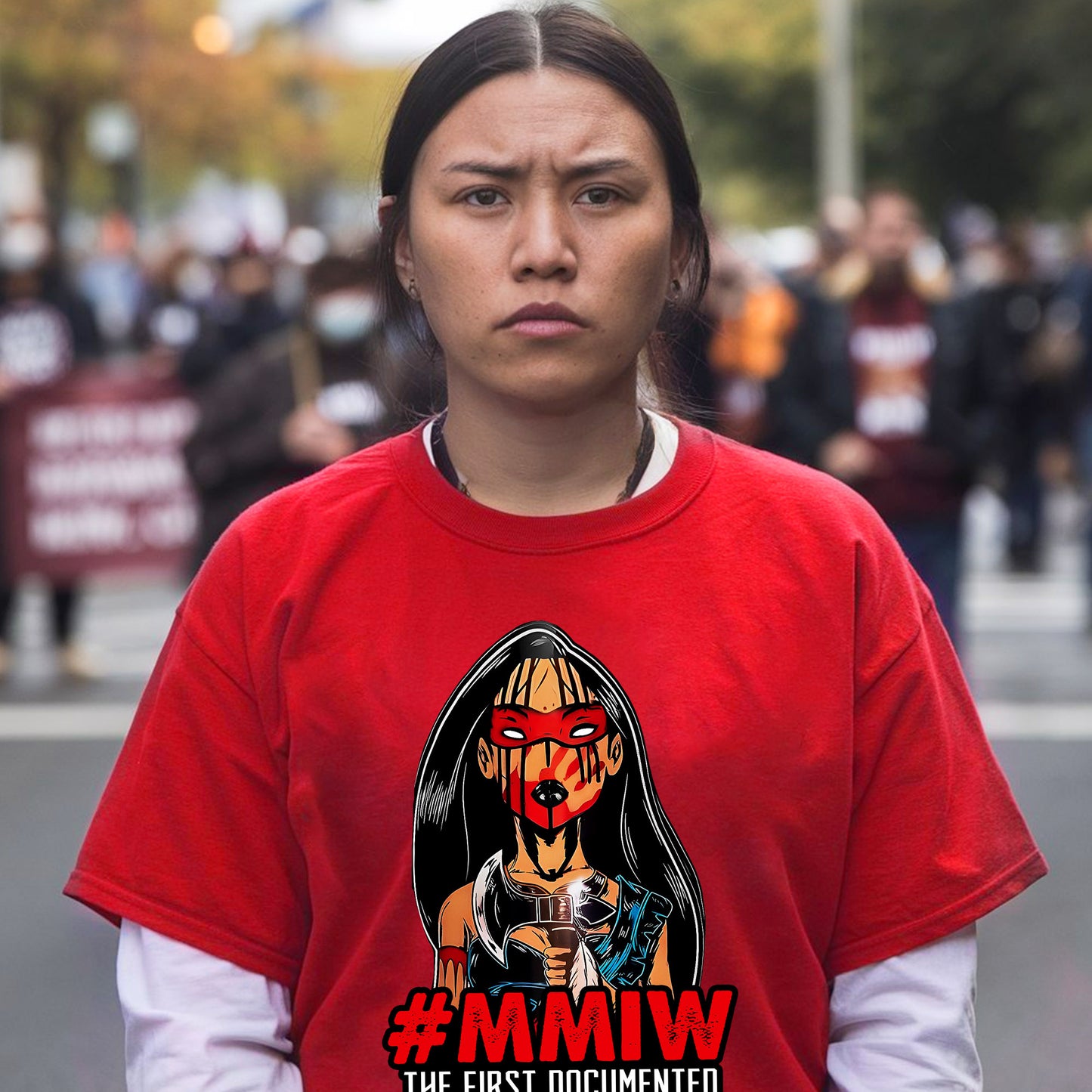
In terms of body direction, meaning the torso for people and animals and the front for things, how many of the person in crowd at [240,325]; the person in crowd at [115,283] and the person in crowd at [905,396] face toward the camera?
3

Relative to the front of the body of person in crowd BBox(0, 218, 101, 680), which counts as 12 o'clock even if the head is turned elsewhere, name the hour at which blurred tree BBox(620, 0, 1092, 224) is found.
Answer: The blurred tree is roughly at 7 o'clock from the person in crowd.

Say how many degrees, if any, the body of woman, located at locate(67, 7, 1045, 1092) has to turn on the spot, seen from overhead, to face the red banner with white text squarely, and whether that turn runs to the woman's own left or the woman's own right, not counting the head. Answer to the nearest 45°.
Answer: approximately 180°

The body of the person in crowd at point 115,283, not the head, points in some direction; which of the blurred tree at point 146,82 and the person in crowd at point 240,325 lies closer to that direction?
the person in crowd

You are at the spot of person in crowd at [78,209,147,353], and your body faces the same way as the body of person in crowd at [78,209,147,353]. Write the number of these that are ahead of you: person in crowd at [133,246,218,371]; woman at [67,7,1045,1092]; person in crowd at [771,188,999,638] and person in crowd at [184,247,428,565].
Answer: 4

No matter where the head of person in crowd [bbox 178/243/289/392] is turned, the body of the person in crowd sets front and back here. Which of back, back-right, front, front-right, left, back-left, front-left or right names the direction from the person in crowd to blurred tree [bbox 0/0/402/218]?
back

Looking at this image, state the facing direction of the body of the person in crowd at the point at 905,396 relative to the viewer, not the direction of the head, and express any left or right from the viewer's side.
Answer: facing the viewer

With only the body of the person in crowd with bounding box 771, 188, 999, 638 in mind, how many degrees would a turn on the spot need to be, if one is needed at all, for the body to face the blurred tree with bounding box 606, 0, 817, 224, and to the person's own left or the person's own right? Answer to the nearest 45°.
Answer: approximately 180°

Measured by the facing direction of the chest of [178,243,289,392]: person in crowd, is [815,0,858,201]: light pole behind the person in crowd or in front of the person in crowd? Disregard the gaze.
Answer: behind

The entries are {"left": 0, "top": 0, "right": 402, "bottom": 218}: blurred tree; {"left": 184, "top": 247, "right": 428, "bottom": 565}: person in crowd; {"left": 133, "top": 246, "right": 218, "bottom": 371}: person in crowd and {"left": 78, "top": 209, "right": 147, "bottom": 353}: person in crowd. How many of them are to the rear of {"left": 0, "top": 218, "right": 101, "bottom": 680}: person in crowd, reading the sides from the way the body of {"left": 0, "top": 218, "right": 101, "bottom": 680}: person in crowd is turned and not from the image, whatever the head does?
3

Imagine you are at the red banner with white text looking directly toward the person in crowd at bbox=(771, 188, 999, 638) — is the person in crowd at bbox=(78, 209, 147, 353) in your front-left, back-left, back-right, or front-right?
back-left

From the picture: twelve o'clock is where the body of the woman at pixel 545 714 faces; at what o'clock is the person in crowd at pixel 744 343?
The person in crowd is roughly at 6 o'clock from the woman.

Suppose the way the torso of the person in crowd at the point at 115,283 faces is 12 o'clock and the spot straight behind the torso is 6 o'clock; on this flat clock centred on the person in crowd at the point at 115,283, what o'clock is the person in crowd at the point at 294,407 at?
the person in crowd at the point at 294,407 is roughly at 12 o'clock from the person in crowd at the point at 115,283.

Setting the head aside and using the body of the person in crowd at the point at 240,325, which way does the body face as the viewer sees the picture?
toward the camera

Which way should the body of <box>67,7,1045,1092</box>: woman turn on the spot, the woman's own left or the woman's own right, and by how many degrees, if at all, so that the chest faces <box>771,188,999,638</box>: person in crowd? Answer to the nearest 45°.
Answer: approximately 180°

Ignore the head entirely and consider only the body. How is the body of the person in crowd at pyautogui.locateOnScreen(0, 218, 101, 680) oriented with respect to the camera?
toward the camera
